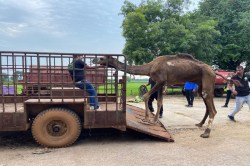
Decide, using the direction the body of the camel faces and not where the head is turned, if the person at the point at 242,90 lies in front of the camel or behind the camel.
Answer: behind

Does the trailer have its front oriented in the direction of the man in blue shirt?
no

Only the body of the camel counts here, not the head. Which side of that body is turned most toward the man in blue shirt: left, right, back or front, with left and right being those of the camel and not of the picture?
right

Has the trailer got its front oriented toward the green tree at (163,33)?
no

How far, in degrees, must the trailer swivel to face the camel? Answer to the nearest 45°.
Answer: approximately 180°

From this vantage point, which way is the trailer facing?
to the viewer's left

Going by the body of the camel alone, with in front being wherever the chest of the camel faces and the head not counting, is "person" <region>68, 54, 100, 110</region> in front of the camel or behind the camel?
in front

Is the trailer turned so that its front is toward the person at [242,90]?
no

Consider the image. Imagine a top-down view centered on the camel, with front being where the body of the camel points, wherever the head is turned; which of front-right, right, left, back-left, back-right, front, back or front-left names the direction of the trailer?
front-left

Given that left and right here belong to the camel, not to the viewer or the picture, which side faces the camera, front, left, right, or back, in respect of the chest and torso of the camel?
left

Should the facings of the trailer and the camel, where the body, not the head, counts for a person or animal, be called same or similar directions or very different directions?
same or similar directions

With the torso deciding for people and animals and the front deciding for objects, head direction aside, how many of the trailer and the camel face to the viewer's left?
2
